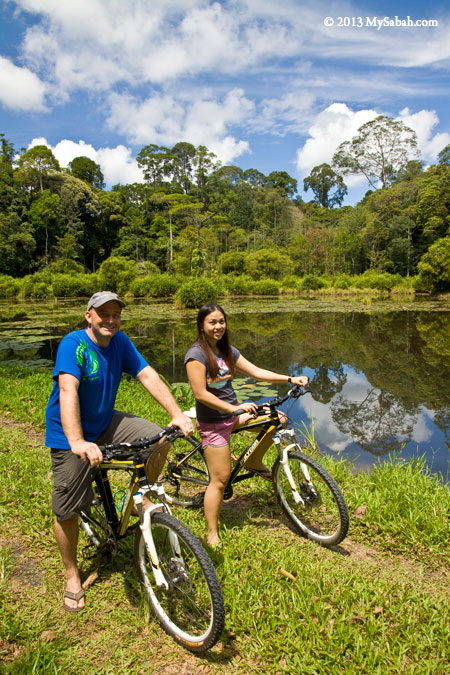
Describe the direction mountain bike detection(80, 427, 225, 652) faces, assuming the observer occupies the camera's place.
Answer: facing the viewer and to the right of the viewer

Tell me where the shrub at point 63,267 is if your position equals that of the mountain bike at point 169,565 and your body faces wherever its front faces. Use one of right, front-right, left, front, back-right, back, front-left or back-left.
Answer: back-left

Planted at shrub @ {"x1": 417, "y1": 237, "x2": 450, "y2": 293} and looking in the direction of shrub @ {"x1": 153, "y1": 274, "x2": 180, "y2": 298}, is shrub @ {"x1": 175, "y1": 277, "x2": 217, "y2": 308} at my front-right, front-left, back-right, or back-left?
front-left

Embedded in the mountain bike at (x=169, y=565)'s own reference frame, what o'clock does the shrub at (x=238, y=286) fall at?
The shrub is roughly at 8 o'clock from the mountain bike.

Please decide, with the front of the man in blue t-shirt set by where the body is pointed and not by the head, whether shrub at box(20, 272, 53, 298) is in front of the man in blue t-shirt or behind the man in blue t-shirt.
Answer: behind

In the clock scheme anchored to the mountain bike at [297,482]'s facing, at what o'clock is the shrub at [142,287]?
The shrub is roughly at 7 o'clock from the mountain bike.

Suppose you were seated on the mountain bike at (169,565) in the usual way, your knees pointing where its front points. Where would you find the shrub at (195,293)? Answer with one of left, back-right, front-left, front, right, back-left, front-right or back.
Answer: back-left

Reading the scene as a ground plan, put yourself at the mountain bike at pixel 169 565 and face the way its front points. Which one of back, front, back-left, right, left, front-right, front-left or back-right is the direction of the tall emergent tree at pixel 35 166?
back-left

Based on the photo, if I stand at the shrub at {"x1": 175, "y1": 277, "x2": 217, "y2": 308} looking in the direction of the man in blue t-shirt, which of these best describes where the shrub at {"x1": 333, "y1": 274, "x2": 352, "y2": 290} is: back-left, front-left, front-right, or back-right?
back-left

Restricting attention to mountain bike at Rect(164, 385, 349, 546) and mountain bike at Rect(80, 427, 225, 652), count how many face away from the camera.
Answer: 0

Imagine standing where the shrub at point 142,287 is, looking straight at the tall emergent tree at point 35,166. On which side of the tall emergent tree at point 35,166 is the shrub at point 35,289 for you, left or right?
left

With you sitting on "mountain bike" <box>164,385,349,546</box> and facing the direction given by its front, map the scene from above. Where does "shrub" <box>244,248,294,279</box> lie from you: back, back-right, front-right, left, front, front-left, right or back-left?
back-left
